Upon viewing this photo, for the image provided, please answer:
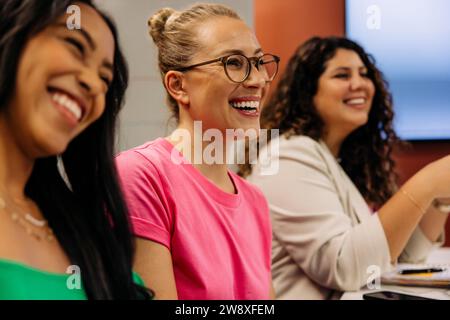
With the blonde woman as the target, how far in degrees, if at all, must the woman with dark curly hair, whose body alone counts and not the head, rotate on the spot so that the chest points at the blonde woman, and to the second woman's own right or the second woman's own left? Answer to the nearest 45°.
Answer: approximately 45° to the second woman's own right

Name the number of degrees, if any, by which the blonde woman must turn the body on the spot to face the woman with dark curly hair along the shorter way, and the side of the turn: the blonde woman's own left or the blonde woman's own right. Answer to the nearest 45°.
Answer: approximately 90° to the blonde woman's own left

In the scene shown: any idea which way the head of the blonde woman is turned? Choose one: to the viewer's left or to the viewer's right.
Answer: to the viewer's right

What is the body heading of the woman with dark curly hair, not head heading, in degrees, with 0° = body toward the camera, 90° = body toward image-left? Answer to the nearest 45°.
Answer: approximately 315°

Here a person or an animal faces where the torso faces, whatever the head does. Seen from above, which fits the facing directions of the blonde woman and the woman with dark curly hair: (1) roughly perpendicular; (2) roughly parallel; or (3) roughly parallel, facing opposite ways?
roughly parallel

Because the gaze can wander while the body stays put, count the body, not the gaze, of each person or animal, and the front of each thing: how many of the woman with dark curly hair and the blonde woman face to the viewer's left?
0

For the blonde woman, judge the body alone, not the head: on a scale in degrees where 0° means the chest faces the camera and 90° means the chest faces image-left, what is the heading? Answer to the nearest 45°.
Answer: approximately 315°
